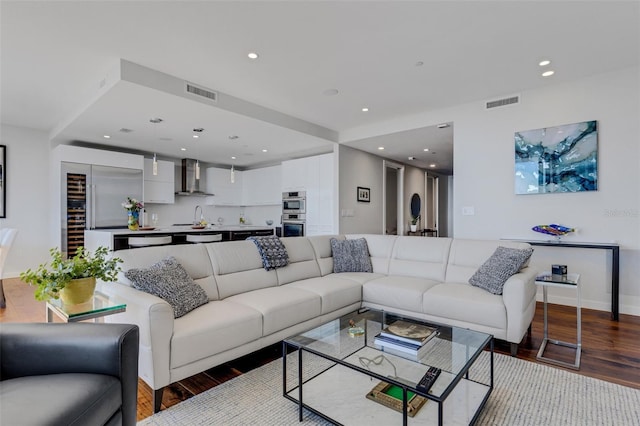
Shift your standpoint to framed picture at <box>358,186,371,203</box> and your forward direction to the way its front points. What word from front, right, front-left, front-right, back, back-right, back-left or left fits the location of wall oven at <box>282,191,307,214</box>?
back-right

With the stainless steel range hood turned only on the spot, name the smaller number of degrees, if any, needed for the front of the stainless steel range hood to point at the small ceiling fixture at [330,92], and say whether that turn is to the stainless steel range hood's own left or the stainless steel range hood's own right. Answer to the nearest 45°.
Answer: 0° — it already faces it

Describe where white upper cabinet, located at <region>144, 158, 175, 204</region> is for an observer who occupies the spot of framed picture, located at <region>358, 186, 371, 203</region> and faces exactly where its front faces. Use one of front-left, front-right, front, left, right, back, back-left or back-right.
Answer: back-right

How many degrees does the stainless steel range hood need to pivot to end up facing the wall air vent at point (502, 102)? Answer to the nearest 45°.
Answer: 0° — it already faces it

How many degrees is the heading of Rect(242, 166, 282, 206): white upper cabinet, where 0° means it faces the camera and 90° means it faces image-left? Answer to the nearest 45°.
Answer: approximately 45°

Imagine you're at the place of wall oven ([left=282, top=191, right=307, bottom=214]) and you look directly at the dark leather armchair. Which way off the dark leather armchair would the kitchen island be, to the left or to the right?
right

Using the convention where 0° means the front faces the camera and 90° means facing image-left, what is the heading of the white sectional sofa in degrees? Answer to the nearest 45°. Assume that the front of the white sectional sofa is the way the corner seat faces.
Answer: approximately 0°

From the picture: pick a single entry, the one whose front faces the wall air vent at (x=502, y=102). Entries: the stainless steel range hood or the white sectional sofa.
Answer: the stainless steel range hood

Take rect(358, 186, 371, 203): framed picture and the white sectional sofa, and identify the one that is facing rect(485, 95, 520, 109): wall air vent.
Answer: the framed picture
